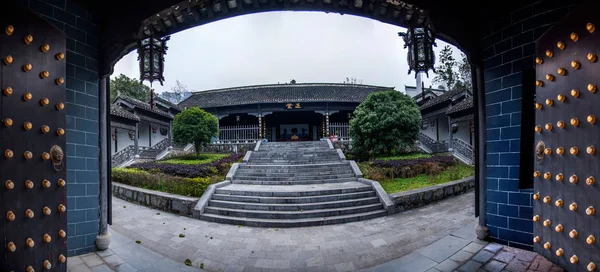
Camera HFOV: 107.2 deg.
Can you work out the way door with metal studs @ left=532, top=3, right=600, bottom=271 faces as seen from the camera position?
facing the viewer and to the left of the viewer

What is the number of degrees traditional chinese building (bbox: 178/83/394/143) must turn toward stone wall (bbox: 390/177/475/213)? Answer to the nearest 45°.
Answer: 0° — it already faces it

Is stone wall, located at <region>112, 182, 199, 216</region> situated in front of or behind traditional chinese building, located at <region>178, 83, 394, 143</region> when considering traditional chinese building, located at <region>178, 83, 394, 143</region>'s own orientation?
in front

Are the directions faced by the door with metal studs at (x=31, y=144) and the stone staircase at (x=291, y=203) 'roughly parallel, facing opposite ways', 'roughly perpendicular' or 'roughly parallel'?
roughly perpendicular

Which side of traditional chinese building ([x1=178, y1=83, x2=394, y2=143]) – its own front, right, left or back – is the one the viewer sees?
front

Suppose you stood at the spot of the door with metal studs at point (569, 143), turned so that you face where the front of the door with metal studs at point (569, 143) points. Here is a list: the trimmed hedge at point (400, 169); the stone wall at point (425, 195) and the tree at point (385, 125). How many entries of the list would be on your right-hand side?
3

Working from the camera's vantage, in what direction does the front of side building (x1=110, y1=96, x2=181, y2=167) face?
facing the viewer and to the right of the viewer

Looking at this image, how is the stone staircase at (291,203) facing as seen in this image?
toward the camera

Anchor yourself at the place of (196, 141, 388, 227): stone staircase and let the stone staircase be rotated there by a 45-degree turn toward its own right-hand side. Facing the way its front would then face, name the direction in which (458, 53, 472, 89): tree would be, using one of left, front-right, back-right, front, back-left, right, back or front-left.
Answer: back

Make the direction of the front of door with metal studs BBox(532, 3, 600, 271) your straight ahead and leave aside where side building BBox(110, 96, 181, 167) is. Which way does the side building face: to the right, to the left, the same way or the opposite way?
the opposite way

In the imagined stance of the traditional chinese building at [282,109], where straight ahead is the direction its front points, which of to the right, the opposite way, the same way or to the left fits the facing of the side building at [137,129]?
to the left
